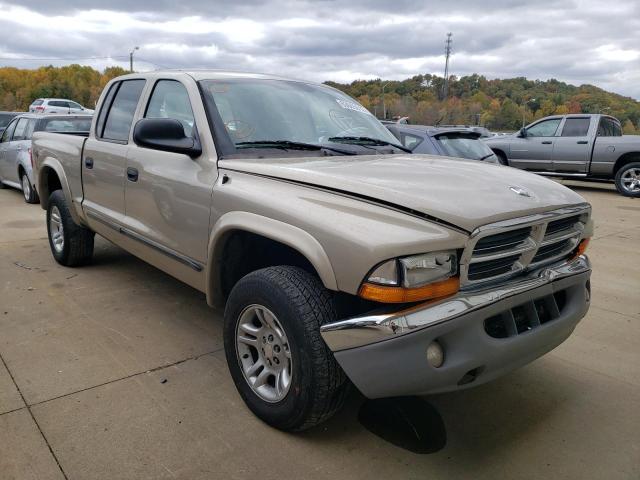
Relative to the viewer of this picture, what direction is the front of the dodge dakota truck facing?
facing the viewer and to the right of the viewer

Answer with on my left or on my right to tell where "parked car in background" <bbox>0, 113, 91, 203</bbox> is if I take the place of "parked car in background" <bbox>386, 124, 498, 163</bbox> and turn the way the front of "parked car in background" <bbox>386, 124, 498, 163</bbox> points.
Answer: on my left

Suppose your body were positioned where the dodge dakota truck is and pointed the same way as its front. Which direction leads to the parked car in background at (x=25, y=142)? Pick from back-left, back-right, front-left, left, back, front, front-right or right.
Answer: back

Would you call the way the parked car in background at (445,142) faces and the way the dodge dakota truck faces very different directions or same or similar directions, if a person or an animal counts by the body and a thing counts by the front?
very different directions

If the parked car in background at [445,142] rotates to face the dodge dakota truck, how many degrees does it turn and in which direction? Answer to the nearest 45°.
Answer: approximately 135° to its left

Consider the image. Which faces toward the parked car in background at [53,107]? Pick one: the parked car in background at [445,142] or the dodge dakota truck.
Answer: the parked car in background at [445,142]

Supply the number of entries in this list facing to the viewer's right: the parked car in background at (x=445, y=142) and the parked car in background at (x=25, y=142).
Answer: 0

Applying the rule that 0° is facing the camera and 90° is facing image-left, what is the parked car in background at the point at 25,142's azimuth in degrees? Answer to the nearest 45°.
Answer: approximately 135°

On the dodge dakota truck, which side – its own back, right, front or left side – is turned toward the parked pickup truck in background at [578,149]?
left

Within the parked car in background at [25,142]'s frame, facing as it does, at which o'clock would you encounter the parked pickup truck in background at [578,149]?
the parked pickup truck in background at [578,149] is roughly at 5 o'clock from the parked car in background at [25,142].

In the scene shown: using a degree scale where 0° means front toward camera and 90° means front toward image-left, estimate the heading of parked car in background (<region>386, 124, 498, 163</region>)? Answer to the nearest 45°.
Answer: approximately 135°

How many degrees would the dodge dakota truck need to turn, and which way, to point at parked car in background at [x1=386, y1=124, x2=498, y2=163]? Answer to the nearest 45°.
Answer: approximately 135° to its left
